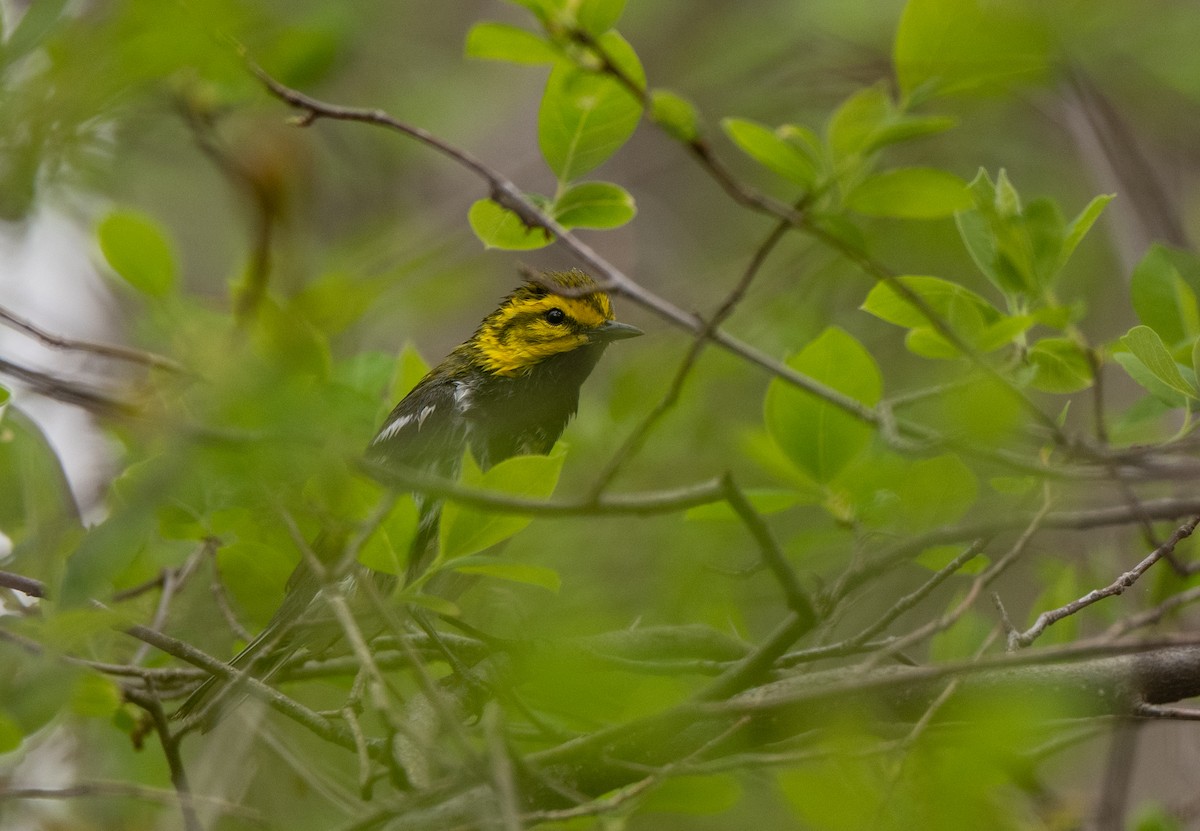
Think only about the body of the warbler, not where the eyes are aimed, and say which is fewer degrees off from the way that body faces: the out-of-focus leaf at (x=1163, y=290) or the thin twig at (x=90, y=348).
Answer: the out-of-focus leaf

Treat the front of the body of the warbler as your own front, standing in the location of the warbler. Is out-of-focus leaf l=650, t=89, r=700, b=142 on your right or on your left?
on your right

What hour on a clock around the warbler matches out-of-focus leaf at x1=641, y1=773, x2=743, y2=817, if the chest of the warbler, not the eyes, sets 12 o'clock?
The out-of-focus leaf is roughly at 3 o'clock from the warbler.

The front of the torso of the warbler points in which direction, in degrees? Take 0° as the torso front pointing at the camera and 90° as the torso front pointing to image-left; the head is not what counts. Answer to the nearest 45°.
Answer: approximately 270°
